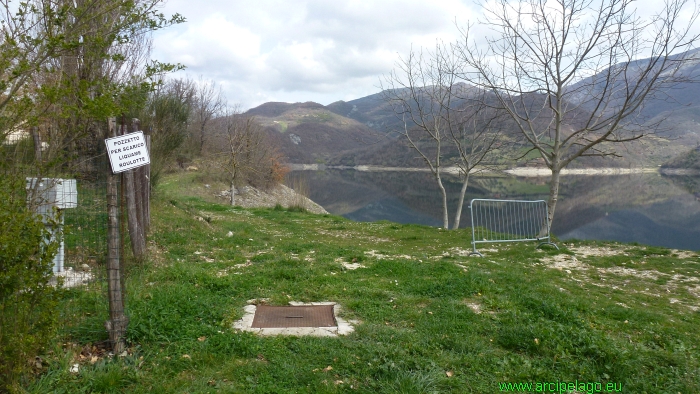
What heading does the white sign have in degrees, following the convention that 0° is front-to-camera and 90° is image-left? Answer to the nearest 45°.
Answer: approximately 0°

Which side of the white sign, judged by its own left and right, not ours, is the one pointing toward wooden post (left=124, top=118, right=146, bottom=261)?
back

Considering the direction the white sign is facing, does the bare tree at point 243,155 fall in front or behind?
behind

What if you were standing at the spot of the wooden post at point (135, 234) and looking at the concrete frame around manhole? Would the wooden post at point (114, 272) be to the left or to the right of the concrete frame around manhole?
right
